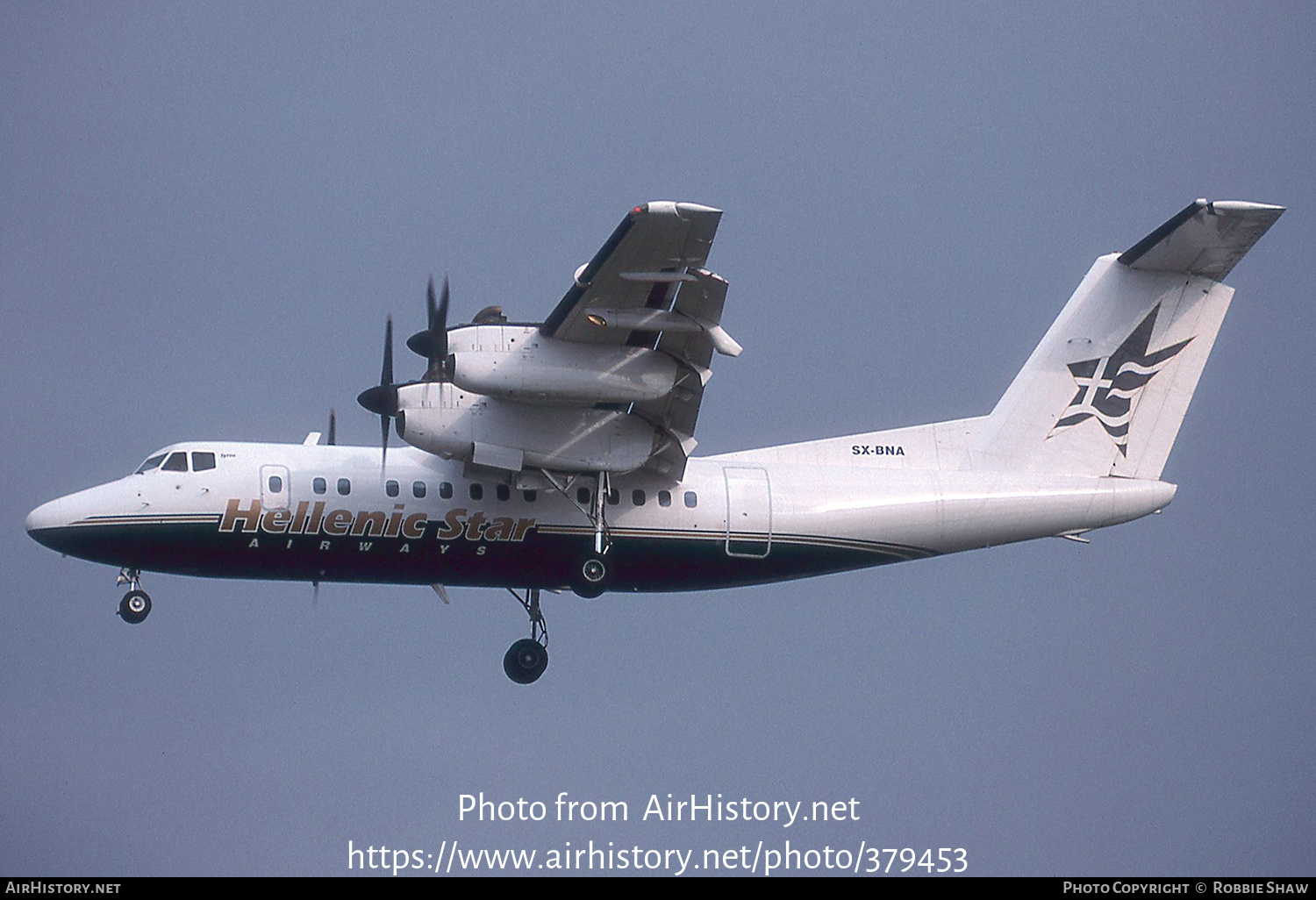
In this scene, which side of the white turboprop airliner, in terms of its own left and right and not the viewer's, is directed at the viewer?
left
